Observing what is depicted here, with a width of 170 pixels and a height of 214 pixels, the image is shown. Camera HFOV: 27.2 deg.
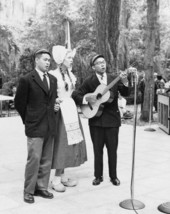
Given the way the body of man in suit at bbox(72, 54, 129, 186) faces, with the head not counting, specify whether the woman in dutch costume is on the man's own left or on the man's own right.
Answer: on the man's own right

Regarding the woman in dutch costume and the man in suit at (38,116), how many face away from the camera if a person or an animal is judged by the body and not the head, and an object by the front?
0

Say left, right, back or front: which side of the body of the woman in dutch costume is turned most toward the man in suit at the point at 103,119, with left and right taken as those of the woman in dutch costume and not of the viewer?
left

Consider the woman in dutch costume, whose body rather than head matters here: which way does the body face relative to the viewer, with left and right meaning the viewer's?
facing the viewer and to the right of the viewer

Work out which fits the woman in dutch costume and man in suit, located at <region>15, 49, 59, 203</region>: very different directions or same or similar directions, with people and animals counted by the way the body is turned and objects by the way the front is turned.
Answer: same or similar directions

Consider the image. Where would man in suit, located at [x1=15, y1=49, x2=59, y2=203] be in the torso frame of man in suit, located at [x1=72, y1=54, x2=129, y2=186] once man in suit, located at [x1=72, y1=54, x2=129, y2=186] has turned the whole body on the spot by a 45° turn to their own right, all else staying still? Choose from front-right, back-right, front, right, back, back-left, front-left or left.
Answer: front

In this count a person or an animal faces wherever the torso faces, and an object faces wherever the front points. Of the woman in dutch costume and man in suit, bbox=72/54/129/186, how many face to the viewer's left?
0

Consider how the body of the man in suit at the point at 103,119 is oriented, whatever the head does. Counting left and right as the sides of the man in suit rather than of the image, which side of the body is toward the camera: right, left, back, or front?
front
